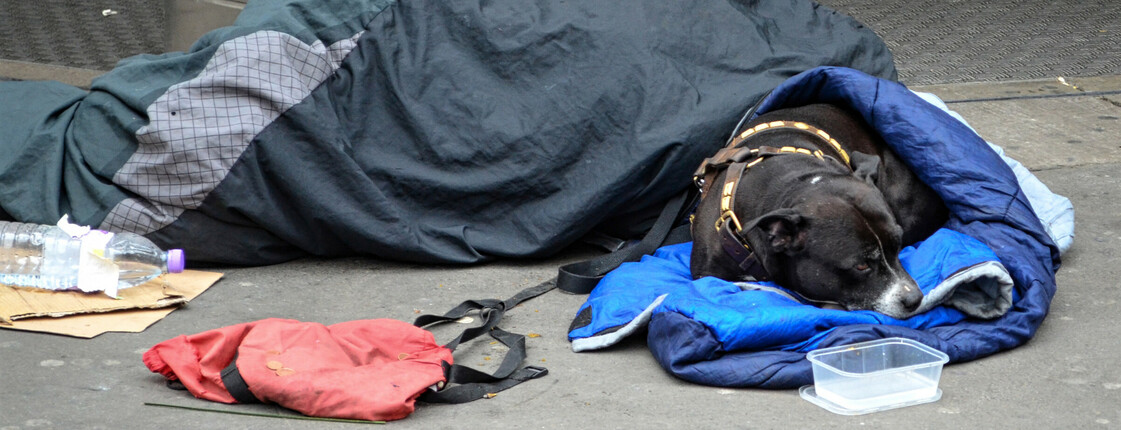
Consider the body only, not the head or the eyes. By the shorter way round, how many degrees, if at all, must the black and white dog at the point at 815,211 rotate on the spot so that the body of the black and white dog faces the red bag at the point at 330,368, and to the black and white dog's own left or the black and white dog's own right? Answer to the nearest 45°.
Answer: approximately 90° to the black and white dog's own right

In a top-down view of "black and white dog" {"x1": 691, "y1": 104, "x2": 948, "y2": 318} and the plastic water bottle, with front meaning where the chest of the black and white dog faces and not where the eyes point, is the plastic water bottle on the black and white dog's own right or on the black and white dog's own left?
on the black and white dog's own right

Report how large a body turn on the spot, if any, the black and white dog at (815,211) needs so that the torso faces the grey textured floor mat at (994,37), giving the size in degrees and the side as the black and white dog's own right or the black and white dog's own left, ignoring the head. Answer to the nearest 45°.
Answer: approximately 135° to the black and white dog's own left

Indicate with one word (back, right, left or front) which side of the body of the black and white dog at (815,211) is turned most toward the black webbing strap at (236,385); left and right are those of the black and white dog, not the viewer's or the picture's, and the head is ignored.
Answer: right

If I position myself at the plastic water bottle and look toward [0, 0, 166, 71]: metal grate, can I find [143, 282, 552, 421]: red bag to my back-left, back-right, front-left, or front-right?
back-right

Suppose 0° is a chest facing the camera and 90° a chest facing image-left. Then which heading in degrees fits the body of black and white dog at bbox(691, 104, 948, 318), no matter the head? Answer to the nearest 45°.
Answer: approximately 315°

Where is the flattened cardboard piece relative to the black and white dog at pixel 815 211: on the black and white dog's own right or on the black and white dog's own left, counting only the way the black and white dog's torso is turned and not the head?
on the black and white dog's own right
